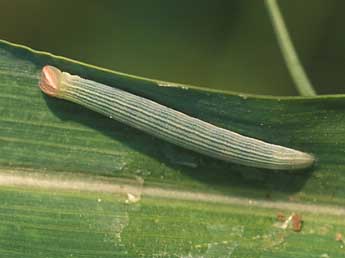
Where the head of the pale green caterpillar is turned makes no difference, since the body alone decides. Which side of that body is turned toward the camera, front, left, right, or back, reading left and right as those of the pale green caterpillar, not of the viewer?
left
